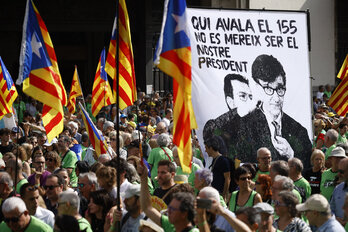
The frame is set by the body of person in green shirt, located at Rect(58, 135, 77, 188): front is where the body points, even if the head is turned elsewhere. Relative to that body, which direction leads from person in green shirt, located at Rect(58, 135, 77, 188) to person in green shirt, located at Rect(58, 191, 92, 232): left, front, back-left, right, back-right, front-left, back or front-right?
front-left

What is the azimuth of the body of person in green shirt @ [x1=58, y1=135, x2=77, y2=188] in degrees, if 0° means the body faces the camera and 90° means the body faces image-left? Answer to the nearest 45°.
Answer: approximately 45°
